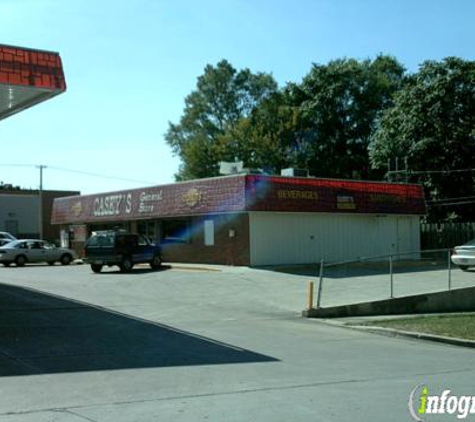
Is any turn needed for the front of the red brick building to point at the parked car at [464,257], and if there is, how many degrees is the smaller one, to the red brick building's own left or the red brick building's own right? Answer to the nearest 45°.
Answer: approximately 90° to the red brick building's own left

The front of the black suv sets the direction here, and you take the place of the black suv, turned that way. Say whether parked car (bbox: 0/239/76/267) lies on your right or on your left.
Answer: on your left

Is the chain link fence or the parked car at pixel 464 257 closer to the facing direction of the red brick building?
the chain link fence

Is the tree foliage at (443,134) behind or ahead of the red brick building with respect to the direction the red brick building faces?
behind

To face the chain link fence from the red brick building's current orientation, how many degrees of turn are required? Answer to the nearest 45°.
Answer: approximately 45° to its left

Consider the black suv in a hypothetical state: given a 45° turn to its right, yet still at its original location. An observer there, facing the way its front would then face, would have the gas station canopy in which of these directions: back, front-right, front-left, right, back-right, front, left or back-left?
right

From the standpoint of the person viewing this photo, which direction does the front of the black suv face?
facing away from the viewer and to the right of the viewer

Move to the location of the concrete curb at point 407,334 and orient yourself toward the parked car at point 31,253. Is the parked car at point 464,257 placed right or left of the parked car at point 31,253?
right

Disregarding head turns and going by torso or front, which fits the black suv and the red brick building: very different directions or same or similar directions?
very different directions
